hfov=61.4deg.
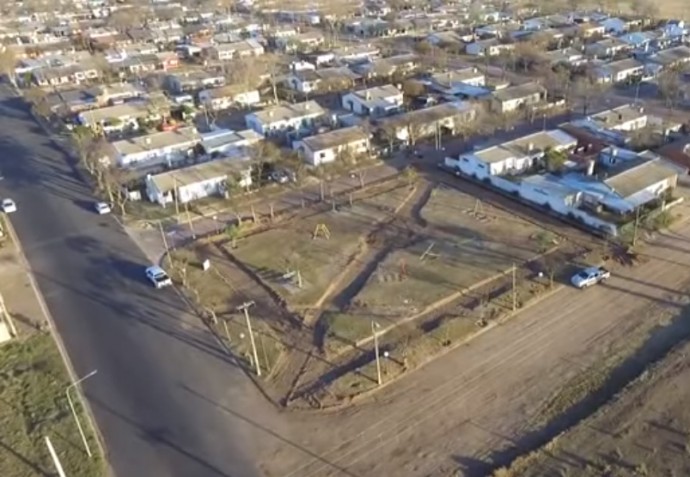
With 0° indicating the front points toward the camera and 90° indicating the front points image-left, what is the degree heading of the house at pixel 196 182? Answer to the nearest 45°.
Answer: approximately 315°

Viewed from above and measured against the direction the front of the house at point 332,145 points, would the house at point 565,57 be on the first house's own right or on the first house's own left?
on the first house's own left

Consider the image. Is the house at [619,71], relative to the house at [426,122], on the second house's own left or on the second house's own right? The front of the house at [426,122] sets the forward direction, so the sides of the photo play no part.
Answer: on the second house's own left

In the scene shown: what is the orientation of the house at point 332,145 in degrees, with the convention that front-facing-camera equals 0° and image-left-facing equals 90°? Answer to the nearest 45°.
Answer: approximately 315°

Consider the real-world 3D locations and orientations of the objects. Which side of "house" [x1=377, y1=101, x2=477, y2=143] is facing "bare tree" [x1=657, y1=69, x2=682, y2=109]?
left

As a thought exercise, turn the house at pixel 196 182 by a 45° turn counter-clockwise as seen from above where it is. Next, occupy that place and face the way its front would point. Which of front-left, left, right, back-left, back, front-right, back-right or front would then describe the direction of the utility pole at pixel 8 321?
back-right

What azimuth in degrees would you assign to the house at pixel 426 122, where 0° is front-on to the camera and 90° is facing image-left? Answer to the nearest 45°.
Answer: approximately 315°

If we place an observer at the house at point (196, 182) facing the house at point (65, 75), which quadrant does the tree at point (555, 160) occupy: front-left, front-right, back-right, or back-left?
back-right

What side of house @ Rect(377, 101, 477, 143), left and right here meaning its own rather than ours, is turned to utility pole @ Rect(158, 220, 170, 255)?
right

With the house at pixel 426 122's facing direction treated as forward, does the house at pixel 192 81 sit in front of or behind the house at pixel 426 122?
behind

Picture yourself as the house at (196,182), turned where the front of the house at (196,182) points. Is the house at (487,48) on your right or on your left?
on your left

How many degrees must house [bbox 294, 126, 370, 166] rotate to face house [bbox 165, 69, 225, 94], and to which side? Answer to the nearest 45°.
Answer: approximately 180°
